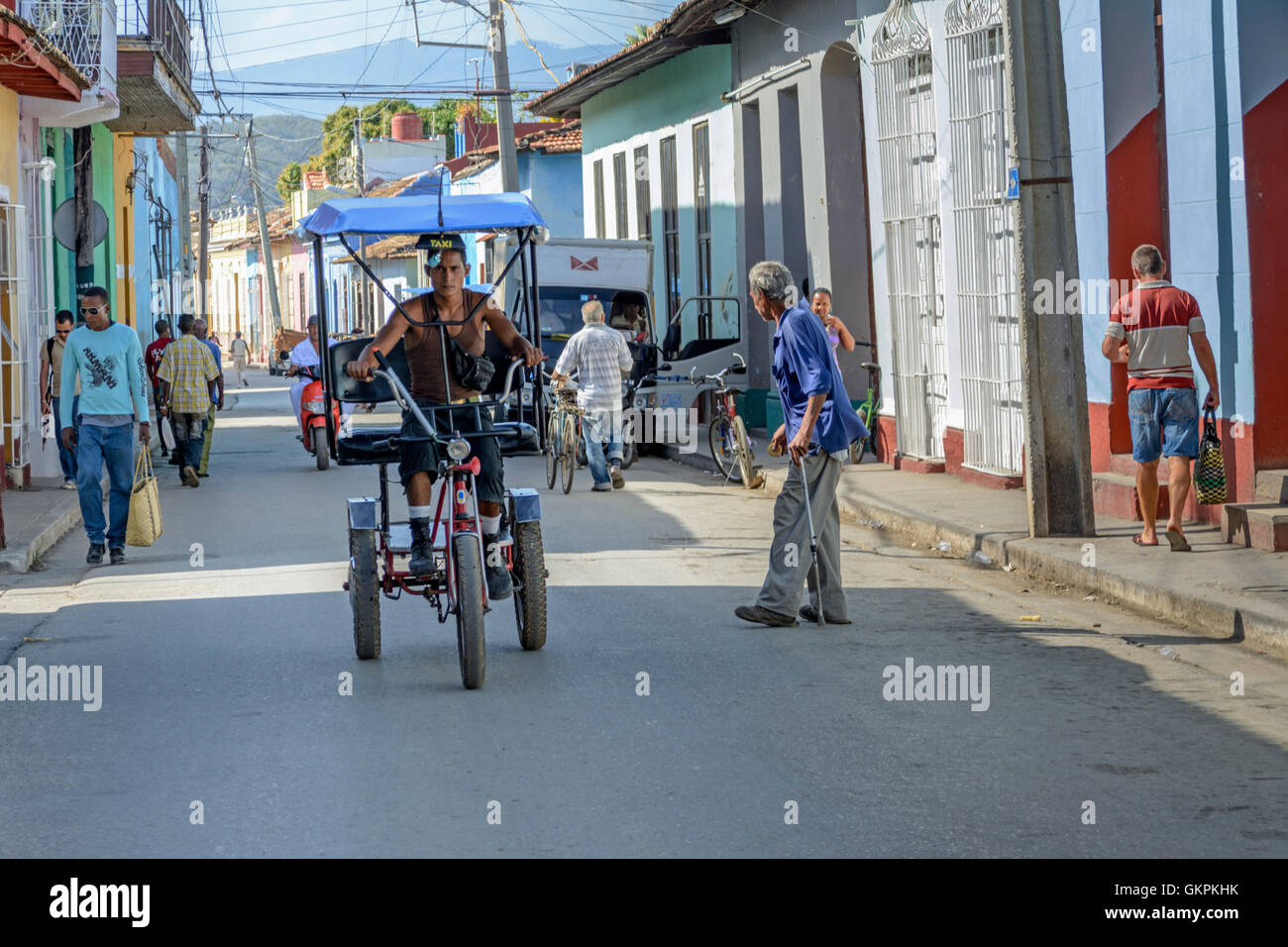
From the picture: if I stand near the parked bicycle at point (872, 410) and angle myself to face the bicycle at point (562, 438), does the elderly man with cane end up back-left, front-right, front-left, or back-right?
front-left

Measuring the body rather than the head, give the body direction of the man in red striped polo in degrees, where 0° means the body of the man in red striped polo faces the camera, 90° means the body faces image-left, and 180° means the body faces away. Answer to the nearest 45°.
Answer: approximately 180°

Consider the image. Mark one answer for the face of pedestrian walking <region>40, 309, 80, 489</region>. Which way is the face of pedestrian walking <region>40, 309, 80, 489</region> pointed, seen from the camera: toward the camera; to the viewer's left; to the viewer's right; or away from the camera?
toward the camera

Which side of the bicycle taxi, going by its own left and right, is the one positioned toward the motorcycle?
back

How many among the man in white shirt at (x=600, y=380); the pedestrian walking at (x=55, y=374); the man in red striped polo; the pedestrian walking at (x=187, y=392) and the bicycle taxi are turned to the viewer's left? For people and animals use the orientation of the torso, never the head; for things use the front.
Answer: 0

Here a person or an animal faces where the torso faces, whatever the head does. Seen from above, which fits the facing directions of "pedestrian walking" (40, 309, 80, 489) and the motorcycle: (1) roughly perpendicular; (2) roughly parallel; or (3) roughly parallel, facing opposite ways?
roughly parallel

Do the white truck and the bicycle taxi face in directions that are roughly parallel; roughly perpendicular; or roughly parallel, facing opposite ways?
roughly parallel

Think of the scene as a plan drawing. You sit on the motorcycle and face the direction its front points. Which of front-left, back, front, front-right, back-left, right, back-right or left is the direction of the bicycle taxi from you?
front

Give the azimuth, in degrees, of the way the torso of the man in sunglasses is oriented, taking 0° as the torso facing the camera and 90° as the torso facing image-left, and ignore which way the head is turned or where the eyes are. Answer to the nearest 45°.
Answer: approximately 0°

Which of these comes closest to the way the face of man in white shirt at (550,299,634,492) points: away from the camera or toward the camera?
away from the camera

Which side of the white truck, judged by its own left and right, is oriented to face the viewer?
front

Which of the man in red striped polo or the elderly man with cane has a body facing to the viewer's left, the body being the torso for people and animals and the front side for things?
the elderly man with cane

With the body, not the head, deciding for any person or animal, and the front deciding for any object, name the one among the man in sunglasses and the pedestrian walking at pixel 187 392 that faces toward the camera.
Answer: the man in sunglasses

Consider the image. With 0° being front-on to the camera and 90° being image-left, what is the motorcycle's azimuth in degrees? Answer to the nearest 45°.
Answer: approximately 0°

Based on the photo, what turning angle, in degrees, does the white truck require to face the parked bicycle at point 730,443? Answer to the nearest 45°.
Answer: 0° — it already faces it

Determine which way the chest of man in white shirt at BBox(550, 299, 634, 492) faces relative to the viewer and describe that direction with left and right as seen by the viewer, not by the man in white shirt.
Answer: facing away from the viewer

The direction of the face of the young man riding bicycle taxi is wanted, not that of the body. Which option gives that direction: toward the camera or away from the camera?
toward the camera

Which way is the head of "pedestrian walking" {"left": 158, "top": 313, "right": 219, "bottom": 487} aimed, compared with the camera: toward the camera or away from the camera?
away from the camera

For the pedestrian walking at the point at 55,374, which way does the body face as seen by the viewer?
toward the camera
